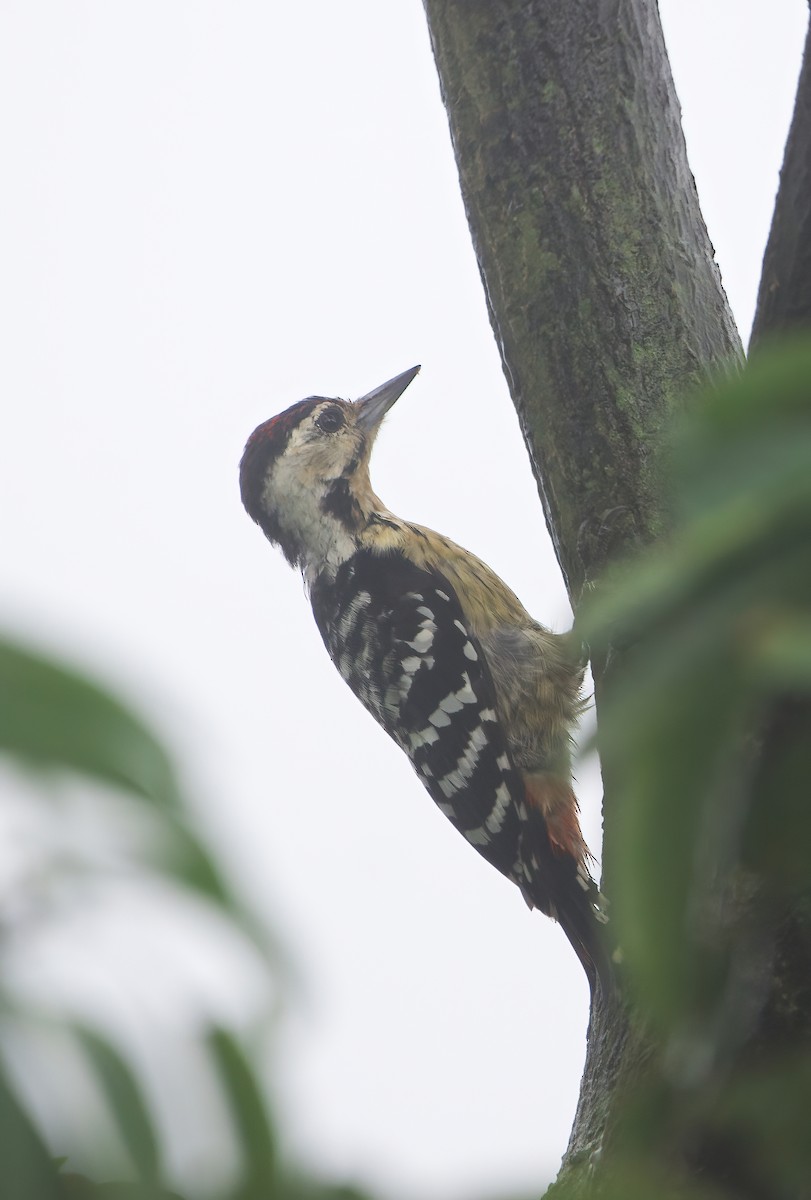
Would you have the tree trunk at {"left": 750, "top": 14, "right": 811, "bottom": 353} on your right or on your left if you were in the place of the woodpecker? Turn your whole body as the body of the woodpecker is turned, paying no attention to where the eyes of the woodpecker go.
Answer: on your right

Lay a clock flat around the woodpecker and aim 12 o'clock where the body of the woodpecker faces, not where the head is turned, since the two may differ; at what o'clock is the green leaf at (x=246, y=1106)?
The green leaf is roughly at 3 o'clock from the woodpecker.

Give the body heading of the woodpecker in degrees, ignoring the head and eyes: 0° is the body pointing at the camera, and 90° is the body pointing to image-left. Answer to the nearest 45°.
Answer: approximately 270°

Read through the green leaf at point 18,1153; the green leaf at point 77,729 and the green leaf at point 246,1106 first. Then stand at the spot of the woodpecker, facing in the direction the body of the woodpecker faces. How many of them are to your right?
3

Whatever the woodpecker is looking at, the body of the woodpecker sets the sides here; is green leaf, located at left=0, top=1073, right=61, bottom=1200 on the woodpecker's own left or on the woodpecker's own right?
on the woodpecker's own right

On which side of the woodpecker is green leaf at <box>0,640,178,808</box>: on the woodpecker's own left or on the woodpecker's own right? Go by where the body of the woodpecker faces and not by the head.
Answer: on the woodpecker's own right
